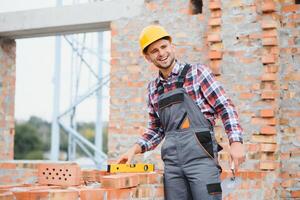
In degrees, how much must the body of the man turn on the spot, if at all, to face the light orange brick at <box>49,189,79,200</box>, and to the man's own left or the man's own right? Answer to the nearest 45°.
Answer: approximately 45° to the man's own right

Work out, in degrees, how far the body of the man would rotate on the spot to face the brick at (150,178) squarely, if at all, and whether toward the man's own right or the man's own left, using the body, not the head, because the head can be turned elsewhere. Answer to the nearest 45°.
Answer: approximately 90° to the man's own right

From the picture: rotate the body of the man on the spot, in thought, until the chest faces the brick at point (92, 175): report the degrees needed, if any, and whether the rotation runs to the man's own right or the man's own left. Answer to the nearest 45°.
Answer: approximately 90° to the man's own right

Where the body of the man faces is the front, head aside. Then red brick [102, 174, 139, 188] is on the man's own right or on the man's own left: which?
on the man's own right

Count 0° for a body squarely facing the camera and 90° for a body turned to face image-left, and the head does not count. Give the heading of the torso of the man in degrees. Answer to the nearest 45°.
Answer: approximately 45°

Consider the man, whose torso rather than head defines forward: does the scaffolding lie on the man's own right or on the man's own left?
on the man's own right

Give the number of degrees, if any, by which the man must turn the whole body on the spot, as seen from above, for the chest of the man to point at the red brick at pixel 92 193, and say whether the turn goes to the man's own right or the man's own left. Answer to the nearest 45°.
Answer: approximately 45° to the man's own right

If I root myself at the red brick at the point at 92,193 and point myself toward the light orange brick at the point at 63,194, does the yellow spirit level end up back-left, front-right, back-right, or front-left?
back-right
